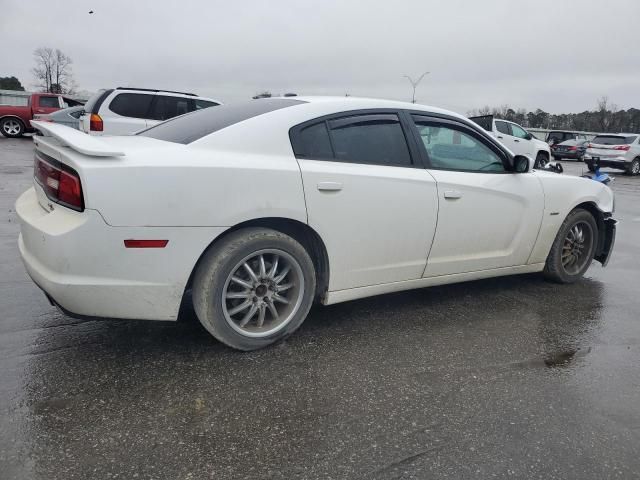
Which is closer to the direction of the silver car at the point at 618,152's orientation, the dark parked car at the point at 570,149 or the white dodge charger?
the dark parked car

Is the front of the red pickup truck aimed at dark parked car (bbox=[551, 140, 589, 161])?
yes

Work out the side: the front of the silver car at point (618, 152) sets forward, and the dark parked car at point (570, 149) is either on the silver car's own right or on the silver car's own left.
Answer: on the silver car's own left

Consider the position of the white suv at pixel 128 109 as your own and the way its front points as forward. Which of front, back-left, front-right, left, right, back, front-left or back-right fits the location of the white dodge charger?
back-right

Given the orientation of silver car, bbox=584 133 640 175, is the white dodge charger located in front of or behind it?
behind

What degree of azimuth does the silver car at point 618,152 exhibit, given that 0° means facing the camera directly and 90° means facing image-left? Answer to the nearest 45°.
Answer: approximately 225°

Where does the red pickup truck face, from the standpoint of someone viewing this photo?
facing to the right of the viewer

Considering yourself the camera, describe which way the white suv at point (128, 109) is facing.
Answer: facing away from the viewer and to the right of the viewer

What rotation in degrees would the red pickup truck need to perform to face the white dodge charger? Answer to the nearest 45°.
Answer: approximately 90° to its right

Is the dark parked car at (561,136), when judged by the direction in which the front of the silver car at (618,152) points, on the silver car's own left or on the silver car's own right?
on the silver car's own left

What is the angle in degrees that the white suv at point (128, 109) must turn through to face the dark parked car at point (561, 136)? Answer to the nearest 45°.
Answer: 0° — it already faces it

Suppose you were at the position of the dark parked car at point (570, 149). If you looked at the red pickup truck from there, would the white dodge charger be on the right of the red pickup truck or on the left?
left
